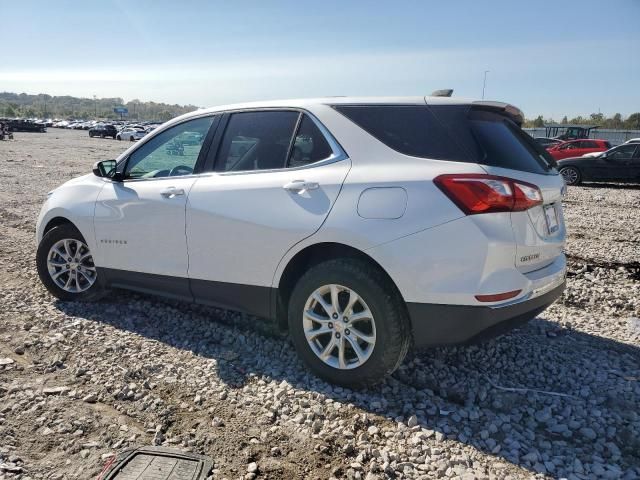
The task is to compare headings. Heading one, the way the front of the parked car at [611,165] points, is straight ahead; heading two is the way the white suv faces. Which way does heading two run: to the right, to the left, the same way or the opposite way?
the same way

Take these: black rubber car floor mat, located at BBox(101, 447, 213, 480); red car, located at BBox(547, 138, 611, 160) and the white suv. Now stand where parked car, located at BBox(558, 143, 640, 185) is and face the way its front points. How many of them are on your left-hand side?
2

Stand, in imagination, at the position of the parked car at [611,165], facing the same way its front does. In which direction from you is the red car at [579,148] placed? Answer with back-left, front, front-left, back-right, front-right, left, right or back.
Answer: right

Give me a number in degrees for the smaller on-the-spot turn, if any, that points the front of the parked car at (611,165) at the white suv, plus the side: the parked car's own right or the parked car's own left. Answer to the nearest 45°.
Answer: approximately 90° to the parked car's own left

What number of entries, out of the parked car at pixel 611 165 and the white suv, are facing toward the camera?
0

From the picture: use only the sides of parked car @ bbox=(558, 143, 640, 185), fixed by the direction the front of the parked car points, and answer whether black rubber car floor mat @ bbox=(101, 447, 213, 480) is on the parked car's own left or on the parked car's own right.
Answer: on the parked car's own left

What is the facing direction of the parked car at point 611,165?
to the viewer's left

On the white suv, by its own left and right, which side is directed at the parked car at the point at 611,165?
right

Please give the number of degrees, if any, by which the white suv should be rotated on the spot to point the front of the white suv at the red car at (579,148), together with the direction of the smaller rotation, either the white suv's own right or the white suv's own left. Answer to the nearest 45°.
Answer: approximately 90° to the white suv's own right

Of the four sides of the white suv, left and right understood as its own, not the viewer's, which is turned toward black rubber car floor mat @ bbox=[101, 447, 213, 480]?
left

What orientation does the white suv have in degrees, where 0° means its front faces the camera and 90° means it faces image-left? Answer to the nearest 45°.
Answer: approximately 135°
